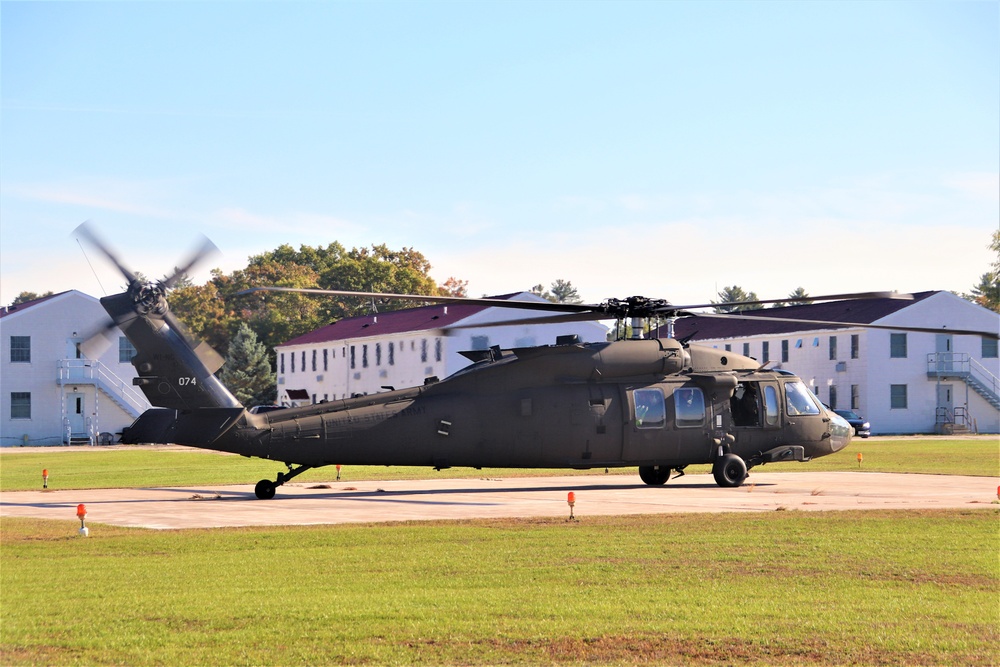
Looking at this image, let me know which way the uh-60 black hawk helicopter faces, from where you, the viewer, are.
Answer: facing to the right of the viewer
